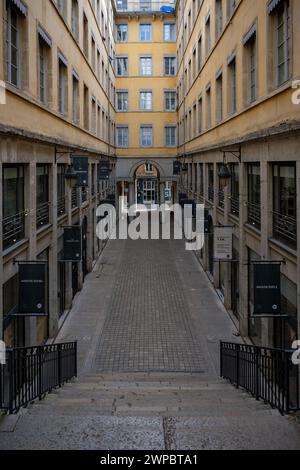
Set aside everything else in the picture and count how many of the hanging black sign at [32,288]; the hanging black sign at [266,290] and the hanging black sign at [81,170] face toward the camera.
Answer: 3

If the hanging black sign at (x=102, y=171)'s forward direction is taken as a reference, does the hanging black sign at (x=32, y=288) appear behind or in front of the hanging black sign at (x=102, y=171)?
in front

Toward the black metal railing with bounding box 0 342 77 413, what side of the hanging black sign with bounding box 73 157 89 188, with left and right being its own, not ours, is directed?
front

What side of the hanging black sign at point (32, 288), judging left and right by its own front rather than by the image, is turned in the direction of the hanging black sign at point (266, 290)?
left

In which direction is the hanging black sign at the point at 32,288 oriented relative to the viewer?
toward the camera

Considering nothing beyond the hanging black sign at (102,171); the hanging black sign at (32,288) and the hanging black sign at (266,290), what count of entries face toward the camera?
3

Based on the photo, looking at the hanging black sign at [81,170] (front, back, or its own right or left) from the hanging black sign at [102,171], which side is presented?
back

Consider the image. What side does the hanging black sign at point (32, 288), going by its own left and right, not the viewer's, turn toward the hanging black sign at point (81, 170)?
back

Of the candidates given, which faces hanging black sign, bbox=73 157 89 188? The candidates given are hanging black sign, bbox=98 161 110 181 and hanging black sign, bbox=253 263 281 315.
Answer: hanging black sign, bbox=98 161 110 181

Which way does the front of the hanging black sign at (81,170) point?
toward the camera
